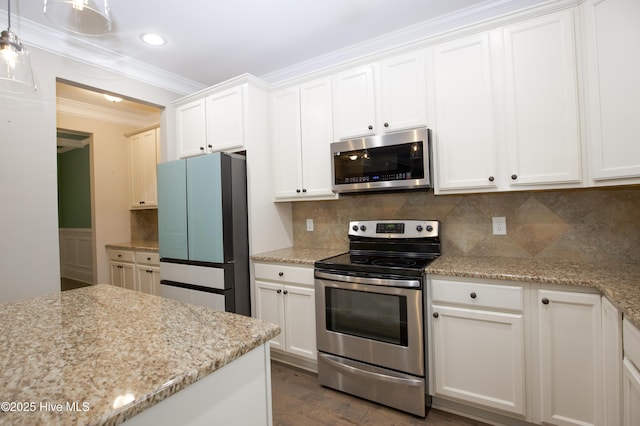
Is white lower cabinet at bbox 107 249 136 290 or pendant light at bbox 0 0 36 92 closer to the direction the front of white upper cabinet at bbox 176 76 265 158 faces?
the pendant light

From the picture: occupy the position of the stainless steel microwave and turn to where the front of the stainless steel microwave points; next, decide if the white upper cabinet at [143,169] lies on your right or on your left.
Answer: on your right

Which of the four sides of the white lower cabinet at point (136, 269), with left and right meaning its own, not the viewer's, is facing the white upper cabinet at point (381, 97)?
left

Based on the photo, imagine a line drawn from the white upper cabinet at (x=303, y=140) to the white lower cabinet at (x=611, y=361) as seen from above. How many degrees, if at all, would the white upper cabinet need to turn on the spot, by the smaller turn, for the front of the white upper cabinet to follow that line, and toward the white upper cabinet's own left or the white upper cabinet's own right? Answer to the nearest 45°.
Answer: approximately 90° to the white upper cabinet's own left
